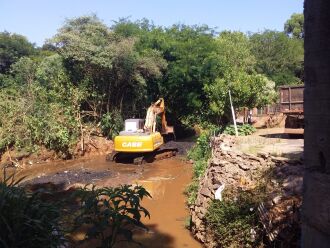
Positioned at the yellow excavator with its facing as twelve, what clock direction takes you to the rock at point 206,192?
The rock is roughly at 4 o'clock from the yellow excavator.

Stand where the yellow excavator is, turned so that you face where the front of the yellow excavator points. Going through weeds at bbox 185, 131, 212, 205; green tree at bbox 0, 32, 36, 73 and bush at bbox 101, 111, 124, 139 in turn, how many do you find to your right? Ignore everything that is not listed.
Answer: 1

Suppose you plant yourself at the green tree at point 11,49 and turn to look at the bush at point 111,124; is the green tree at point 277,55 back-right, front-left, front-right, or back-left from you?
front-left

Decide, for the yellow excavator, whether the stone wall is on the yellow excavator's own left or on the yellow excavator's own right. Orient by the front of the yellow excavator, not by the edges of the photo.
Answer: on the yellow excavator's own right

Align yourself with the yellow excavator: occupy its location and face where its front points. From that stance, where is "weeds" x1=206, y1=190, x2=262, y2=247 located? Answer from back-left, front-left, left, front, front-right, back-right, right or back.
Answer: back-right

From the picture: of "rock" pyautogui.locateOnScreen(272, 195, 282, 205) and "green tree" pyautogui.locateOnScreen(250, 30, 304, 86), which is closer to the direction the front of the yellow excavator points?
the green tree

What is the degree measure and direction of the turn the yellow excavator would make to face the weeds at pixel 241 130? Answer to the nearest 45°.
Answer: approximately 45° to its right

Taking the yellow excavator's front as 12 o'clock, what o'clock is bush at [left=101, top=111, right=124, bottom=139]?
The bush is roughly at 10 o'clock from the yellow excavator.

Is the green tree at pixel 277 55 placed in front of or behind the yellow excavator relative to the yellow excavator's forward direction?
in front

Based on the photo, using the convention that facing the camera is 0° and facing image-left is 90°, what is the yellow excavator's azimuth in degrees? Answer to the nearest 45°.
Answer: approximately 225°

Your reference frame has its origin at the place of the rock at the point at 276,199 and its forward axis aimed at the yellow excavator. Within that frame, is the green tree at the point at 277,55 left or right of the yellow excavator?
right

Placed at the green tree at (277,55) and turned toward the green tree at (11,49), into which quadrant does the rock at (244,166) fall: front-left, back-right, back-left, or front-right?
front-left

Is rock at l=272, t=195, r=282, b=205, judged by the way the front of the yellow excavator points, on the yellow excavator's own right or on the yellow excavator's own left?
on the yellow excavator's own right
